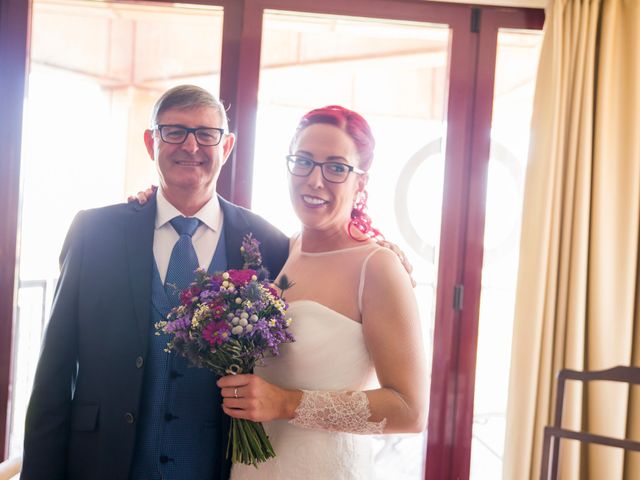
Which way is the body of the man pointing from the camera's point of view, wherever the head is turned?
toward the camera

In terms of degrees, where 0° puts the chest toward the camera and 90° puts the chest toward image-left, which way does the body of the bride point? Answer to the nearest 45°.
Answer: approximately 45°

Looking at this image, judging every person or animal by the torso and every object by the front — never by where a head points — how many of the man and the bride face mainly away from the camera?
0
